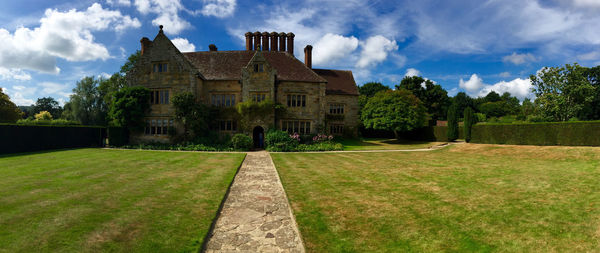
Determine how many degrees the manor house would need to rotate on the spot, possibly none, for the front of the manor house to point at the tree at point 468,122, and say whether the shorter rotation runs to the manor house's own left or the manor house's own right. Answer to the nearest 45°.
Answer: approximately 90° to the manor house's own left

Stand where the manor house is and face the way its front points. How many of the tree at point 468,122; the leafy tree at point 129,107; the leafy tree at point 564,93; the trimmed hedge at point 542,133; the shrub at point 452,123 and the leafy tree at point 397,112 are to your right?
1

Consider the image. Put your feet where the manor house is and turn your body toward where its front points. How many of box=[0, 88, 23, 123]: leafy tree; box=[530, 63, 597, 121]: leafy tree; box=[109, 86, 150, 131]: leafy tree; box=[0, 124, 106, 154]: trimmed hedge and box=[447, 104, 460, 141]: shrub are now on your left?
2

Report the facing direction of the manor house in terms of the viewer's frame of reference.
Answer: facing the viewer

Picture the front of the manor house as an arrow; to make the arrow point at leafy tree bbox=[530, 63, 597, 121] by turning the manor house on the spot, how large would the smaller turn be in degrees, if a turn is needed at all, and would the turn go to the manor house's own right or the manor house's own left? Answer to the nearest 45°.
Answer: approximately 90° to the manor house's own left

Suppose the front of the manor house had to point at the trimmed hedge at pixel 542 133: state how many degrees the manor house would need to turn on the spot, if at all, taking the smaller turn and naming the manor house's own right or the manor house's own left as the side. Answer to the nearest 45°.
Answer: approximately 45° to the manor house's own left

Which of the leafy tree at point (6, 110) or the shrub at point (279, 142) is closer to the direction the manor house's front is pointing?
the shrub

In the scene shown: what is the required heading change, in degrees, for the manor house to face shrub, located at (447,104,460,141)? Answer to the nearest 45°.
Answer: approximately 90° to its left

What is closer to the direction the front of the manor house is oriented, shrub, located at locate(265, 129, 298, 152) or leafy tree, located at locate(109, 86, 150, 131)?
the shrub

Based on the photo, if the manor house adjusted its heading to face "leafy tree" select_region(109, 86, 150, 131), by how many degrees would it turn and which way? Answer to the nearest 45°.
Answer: approximately 90° to its right

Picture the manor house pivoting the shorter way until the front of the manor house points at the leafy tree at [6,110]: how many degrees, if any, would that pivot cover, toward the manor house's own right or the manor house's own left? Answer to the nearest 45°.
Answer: approximately 135° to the manor house's own right

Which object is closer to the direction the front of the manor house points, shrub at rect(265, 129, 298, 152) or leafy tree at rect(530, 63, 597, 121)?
the shrub
